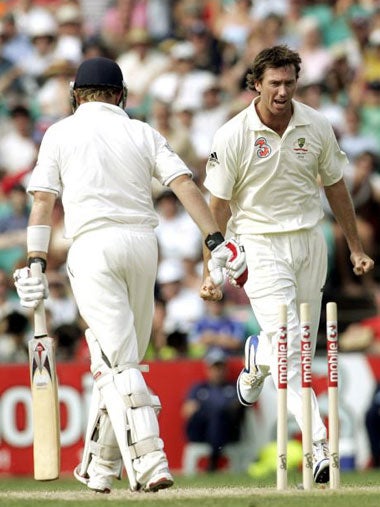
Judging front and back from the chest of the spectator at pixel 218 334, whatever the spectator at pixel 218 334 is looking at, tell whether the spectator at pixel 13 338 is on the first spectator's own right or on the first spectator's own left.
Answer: on the first spectator's own right

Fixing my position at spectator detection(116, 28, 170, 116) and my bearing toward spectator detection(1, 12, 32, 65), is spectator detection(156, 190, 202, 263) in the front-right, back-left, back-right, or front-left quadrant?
back-left

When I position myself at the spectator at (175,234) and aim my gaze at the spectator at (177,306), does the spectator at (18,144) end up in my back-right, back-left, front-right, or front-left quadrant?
back-right
